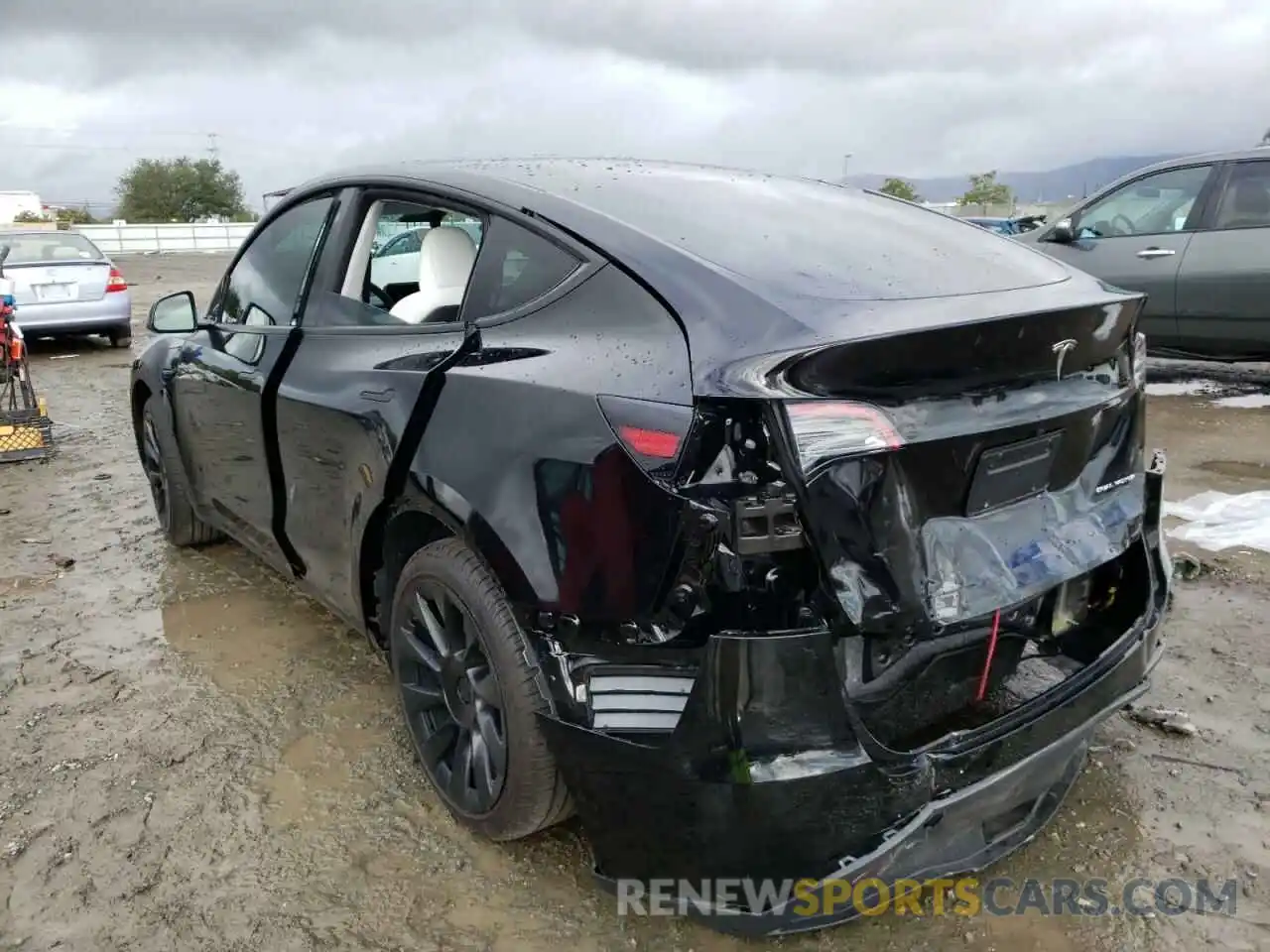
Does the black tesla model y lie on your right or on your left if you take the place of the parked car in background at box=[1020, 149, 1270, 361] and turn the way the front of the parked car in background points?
on your left

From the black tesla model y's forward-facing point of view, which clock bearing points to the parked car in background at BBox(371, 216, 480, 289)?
The parked car in background is roughly at 12 o'clock from the black tesla model y.

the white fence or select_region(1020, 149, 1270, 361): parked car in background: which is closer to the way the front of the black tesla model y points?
the white fence

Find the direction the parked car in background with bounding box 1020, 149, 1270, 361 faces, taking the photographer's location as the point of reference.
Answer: facing to the left of the viewer

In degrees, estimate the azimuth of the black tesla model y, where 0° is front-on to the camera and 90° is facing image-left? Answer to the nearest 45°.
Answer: approximately 135°

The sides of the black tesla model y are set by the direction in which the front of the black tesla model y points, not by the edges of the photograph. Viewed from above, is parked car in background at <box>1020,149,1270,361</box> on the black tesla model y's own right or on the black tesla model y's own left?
on the black tesla model y's own right

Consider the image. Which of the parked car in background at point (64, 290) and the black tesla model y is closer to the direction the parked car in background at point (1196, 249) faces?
the parked car in background

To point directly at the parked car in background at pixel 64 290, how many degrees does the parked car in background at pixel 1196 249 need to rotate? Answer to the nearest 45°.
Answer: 0° — it already faces it
